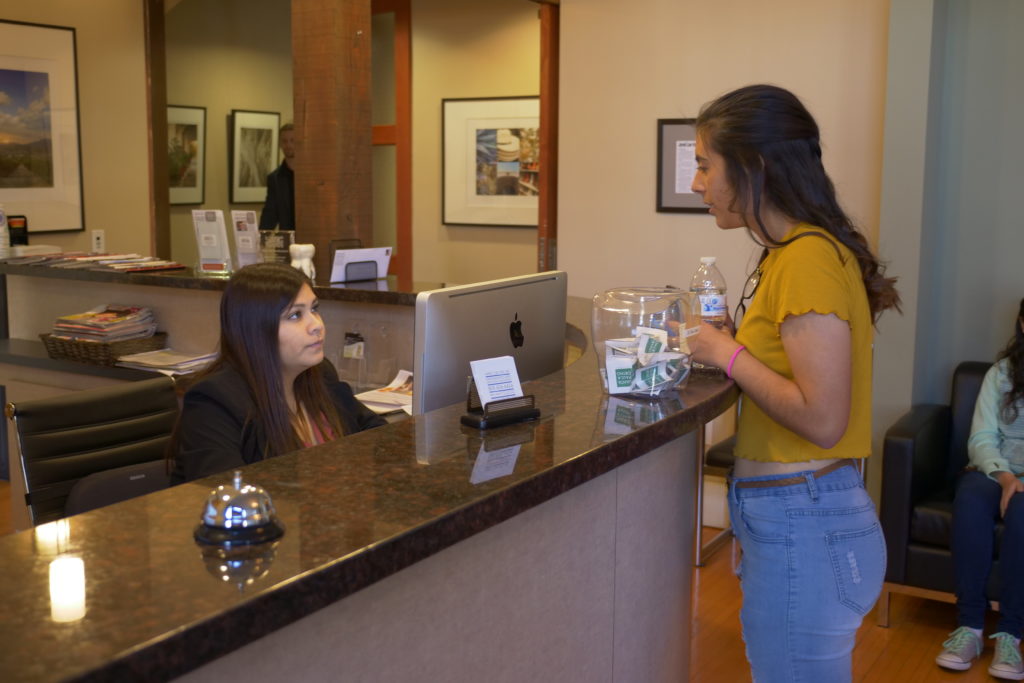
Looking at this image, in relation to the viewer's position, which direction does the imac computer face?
facing away from the viewer and to the left of the viewer

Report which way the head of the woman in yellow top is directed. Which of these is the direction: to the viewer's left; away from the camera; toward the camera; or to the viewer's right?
to the viewer's left

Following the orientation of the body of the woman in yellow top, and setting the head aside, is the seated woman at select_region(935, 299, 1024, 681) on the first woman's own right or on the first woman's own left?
on the first woman's own right

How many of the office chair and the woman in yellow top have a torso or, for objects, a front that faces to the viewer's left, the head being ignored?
1

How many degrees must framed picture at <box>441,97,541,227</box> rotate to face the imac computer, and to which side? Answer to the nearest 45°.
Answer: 0° — it already faces it

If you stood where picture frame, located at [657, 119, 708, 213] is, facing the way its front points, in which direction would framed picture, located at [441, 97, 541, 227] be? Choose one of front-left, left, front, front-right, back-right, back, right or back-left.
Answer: back-right

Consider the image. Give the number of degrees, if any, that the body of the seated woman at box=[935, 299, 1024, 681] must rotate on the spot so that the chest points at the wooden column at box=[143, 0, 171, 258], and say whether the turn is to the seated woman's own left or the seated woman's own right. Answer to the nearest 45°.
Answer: approximately 90° to the seated woman's own right

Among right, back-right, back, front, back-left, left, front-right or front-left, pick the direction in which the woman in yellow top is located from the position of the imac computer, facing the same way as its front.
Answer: back

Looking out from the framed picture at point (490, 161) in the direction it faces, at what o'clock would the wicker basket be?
The wicker basket is roughly at 1 o'clock from the framed picture.
